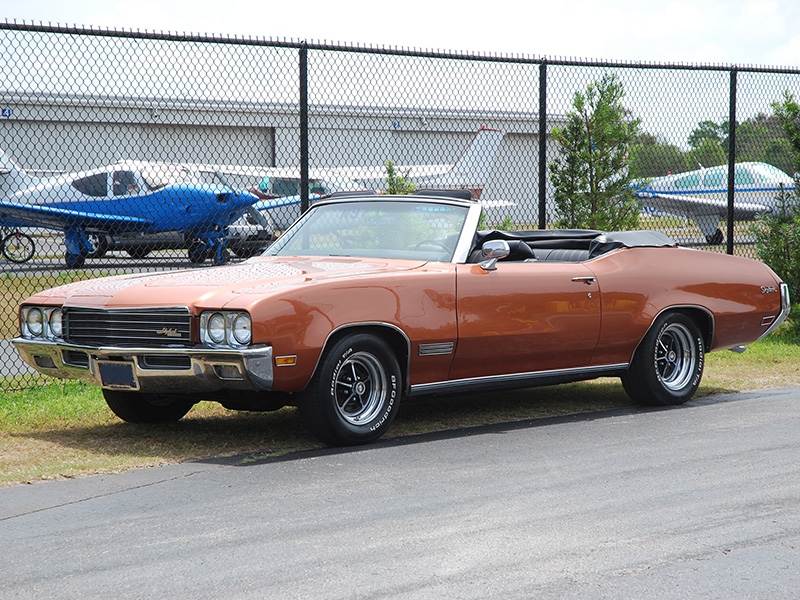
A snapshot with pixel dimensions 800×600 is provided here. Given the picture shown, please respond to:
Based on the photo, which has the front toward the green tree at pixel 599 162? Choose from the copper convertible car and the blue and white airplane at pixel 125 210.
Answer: the blue and white airplane

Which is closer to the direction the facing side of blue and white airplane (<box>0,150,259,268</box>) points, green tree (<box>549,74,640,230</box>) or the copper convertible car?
the green tree

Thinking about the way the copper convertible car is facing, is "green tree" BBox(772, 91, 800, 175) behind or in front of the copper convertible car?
behind

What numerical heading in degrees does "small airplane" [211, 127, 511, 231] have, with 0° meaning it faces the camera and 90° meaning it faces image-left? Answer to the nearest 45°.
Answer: approximately 45°

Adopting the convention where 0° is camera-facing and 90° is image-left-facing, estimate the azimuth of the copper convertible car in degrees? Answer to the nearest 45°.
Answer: approximately 45°

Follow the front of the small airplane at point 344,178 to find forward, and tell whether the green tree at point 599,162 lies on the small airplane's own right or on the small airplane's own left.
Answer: on the small airplane's own left

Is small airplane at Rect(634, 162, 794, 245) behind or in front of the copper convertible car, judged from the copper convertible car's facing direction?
behind

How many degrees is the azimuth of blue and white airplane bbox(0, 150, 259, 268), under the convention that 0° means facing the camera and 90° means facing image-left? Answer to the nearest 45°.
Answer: approximately 315°
